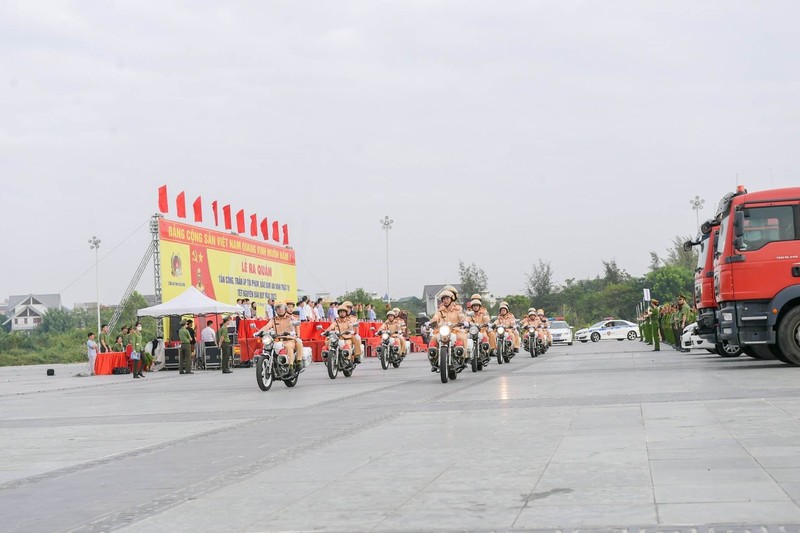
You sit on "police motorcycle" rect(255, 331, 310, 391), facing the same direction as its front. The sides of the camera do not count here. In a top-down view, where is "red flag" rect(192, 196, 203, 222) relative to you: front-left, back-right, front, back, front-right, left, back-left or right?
back-right

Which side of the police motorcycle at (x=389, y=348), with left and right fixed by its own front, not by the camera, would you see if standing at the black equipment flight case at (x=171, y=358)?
right

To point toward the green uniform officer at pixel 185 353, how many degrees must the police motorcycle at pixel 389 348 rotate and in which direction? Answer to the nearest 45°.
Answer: approximately 90° to its right

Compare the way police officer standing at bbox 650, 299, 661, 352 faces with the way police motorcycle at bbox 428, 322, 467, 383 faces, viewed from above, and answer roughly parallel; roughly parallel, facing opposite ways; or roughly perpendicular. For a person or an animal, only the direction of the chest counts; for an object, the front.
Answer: roughly perpendicular

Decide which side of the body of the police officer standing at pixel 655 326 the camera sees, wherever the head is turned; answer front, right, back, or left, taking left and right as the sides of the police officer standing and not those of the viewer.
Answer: left

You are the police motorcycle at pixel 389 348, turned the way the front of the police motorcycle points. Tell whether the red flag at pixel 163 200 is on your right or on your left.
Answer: on your right

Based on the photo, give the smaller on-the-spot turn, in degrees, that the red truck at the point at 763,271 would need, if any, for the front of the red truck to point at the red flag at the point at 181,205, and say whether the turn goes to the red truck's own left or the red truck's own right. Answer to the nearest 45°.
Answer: approximately 45° to the red truck's own right

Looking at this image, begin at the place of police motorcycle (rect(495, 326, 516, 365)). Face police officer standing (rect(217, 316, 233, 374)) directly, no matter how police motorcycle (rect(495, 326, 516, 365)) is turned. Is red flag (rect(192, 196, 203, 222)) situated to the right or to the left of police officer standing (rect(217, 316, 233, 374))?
right

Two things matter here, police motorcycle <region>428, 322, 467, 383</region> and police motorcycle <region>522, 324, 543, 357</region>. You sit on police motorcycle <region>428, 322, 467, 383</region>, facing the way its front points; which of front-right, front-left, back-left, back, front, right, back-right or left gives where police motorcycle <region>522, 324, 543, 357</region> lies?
back
